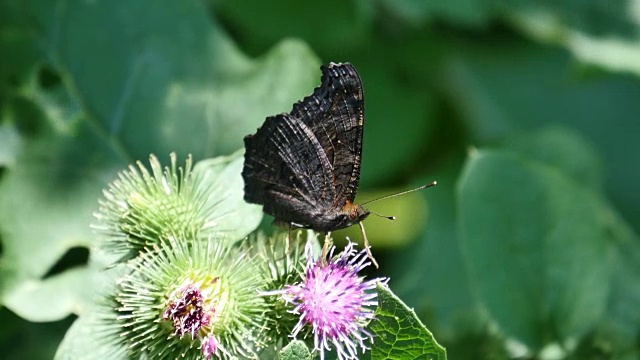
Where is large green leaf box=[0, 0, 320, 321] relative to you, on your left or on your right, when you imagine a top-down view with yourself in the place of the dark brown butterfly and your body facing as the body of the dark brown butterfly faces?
on your left

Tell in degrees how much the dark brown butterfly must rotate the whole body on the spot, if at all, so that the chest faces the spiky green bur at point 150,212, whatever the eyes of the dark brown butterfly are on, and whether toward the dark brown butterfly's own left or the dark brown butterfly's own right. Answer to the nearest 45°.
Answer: approximately 180°

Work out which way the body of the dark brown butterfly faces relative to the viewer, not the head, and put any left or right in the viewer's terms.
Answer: facing to the right of the viewer

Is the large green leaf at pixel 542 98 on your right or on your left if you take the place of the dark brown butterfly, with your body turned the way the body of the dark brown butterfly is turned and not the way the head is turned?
on your left

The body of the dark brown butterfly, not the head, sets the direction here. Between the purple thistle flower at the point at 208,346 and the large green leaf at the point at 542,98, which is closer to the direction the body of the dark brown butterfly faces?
the large green leaf

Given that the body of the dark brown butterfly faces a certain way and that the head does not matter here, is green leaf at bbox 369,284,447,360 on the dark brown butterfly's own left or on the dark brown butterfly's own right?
on the dark brown butterfly's own right

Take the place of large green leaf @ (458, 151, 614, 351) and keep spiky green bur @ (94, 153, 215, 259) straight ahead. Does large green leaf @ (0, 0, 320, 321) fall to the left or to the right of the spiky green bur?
right
